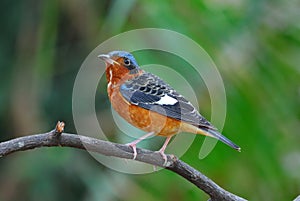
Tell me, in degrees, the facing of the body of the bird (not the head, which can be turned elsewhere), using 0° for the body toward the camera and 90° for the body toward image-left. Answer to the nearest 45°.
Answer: approximately 90°
